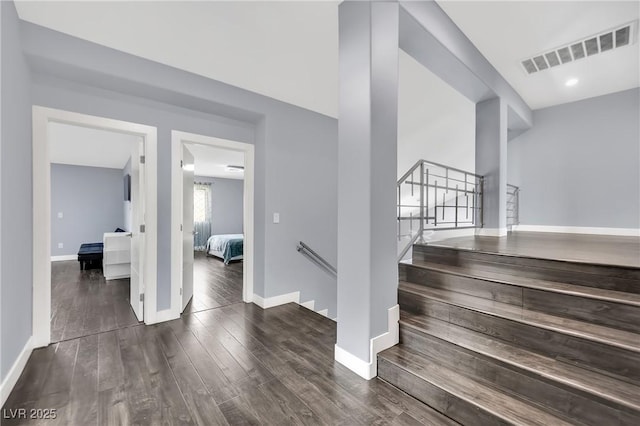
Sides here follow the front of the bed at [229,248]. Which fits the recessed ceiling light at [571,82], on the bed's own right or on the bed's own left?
on the bed's own left

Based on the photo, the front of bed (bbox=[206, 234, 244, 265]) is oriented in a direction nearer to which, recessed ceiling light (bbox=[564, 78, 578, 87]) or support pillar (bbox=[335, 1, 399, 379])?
the support pillar

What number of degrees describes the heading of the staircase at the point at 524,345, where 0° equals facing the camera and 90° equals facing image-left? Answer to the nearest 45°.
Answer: approximately 45°

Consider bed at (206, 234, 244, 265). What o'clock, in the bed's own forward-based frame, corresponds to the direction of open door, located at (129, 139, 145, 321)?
The open door is roughly at 11 o'clock from the bed.

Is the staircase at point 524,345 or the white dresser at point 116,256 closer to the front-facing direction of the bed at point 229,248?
the white dresser

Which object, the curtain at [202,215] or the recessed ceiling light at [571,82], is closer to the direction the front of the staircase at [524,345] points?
the curtain

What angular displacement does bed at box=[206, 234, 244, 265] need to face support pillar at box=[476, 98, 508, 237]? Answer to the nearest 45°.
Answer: approximately 90° to its left

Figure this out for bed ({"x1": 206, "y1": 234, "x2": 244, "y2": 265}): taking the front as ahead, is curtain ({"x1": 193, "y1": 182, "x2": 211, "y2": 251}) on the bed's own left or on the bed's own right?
on the bed's own right

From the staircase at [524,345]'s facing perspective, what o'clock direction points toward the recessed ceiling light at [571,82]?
The recessed ceiling light is roughly at 5 o'clock from the staircase.

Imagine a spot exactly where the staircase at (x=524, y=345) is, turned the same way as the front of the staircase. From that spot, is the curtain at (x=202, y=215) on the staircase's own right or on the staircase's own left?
on the staircase's own right
